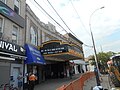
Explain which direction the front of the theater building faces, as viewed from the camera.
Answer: facing the viewer and to the right of the viewer
